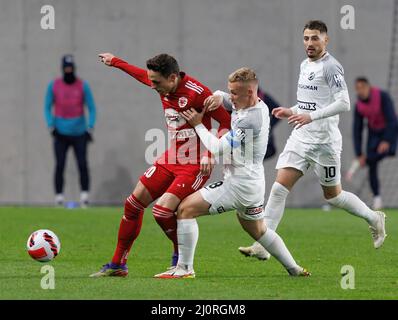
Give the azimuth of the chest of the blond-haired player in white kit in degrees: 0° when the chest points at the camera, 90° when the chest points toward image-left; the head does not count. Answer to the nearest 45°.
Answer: approximately 90°

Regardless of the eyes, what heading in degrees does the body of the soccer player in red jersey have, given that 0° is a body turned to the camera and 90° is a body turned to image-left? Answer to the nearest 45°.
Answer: approximately 45°

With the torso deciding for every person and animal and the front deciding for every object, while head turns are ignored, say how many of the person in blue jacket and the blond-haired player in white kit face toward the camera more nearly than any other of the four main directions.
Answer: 1

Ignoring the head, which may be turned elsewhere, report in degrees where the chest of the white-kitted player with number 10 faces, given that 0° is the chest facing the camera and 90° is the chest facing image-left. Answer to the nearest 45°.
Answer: approximately 45°

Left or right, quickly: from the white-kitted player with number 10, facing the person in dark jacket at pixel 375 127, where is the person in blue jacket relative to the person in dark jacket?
left

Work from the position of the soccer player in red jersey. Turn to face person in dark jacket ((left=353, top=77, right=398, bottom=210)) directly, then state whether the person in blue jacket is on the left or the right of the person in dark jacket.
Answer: left

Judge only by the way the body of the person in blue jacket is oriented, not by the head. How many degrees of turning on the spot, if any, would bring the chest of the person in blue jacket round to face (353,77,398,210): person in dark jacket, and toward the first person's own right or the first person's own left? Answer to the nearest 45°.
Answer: approximately 90° to the first person's own left

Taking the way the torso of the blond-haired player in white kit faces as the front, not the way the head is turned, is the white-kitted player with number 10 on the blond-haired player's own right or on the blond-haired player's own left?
on the blond-haired player's own right
